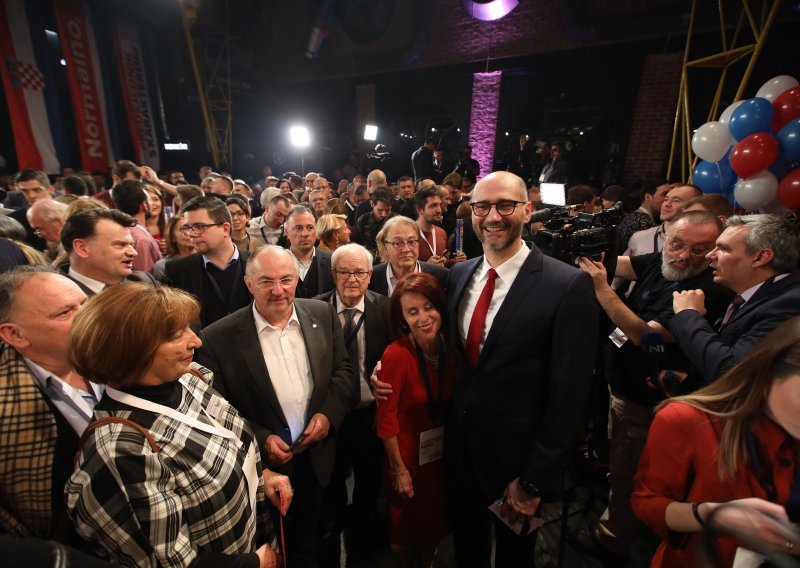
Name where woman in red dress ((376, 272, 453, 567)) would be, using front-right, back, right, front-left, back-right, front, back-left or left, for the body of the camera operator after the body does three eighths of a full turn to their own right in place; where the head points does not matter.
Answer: back-left

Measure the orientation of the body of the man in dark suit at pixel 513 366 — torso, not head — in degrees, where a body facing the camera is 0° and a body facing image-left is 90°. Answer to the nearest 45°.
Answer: approximately 45°

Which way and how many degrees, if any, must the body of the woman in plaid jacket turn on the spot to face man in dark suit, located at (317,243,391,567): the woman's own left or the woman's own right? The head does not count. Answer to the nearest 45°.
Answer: approximately 90° to the woman's own left

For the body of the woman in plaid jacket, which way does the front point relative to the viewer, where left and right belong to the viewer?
facing the viewer and to the right of the viewer

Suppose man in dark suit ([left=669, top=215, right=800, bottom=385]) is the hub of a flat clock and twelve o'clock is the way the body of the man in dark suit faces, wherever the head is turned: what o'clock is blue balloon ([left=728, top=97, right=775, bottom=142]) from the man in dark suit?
The blue balloon is roughly at 3 o'clock from the man in dark suit.

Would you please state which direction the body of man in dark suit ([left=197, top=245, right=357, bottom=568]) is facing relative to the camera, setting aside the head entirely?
toward the camera

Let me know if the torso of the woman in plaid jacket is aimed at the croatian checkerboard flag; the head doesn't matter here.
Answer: no

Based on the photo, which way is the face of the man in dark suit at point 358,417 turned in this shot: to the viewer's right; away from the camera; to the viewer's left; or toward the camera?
toward the camera

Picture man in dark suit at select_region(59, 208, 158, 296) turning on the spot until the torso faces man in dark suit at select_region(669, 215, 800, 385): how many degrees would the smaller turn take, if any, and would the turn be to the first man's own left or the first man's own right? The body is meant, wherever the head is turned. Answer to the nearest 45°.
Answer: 0° — they already face them

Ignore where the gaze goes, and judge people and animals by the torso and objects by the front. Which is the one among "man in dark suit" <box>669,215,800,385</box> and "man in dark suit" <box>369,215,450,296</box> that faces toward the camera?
"man in dark suit" <box>369,215,450,296</box>

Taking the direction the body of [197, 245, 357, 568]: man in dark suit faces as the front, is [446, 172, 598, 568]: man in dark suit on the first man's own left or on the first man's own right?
on the first man's own left

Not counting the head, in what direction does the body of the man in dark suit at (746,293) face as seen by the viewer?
to the viewer's left

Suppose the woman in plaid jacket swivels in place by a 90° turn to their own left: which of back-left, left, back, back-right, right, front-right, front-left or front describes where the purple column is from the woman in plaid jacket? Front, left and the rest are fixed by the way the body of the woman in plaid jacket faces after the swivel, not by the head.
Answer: front

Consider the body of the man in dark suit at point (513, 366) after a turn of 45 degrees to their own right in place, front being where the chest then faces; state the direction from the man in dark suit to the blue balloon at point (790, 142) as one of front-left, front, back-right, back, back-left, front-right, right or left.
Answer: back-right

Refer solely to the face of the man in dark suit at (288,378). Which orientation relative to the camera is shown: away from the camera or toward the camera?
toward the camera

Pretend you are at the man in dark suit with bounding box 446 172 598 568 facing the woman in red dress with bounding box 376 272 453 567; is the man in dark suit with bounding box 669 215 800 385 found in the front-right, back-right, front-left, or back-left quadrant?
back-right

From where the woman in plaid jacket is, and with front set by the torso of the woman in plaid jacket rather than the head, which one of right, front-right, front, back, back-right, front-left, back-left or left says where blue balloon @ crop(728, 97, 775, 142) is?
front-left

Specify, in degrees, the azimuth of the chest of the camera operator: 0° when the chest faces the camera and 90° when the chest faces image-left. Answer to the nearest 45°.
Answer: approximately 45°

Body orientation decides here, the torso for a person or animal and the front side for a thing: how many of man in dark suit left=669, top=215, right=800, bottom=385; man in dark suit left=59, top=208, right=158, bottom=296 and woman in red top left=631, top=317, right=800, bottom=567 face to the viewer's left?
1

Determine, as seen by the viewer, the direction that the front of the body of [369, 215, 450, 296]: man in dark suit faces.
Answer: toward the camera
